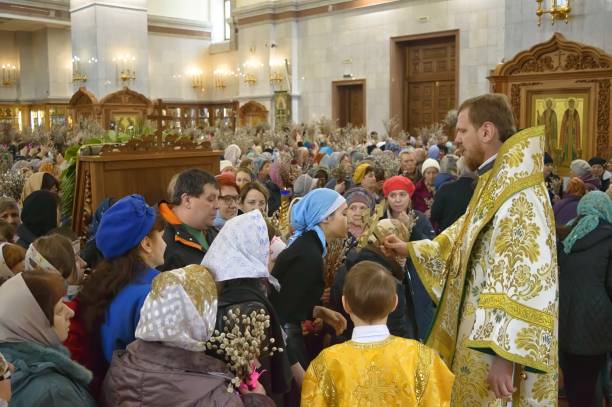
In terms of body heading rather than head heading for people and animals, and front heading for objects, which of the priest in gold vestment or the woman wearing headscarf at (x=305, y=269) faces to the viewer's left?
the priest in gold vestment

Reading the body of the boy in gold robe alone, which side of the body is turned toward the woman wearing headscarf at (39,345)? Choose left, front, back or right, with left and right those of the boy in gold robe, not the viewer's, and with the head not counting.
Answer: left

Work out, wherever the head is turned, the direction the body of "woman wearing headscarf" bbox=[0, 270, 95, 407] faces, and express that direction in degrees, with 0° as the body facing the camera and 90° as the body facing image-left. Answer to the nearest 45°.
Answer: approximately 270°

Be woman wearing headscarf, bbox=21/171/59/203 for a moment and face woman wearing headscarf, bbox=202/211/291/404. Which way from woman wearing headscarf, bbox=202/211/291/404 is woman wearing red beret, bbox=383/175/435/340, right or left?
left

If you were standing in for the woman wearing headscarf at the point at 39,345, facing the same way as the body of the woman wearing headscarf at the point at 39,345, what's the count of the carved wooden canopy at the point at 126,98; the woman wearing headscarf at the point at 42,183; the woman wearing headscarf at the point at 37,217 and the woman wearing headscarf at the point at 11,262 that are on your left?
4

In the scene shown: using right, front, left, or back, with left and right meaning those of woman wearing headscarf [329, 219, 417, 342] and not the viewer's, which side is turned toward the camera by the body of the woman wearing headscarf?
right

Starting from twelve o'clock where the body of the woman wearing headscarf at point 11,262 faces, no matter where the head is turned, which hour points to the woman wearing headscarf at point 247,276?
the woman wearing headscarf at point 247,276 is roughly at 2 o'clock from the woman wearing headscarf at point 11,262.

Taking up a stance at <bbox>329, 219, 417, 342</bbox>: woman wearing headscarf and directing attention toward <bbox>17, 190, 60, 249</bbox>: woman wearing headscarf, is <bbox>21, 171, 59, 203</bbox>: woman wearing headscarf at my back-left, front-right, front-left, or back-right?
front-right

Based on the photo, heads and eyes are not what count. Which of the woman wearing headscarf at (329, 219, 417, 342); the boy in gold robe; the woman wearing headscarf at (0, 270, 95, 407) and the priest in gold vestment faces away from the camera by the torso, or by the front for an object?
the boy in gold robe

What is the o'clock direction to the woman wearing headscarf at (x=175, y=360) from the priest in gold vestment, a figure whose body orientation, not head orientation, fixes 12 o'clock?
The woman wearing headscarf is roughly at 11 o'clock from the priest in gold vestment.

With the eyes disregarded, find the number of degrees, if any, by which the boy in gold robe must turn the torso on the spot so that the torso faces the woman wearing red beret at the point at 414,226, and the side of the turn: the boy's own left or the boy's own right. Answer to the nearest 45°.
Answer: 0° — they already face them

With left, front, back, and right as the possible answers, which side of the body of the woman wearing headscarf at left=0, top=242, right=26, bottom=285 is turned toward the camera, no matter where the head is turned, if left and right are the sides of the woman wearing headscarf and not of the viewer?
right

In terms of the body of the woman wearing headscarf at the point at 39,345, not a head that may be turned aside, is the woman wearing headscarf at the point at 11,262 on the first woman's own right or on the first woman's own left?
on the first woman's own left

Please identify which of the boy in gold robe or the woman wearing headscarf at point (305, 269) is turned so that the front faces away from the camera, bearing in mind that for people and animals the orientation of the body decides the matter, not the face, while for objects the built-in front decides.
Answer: the boy in gold robe

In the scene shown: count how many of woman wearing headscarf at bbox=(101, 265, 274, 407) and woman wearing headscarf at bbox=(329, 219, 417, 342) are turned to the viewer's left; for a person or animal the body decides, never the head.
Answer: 0
